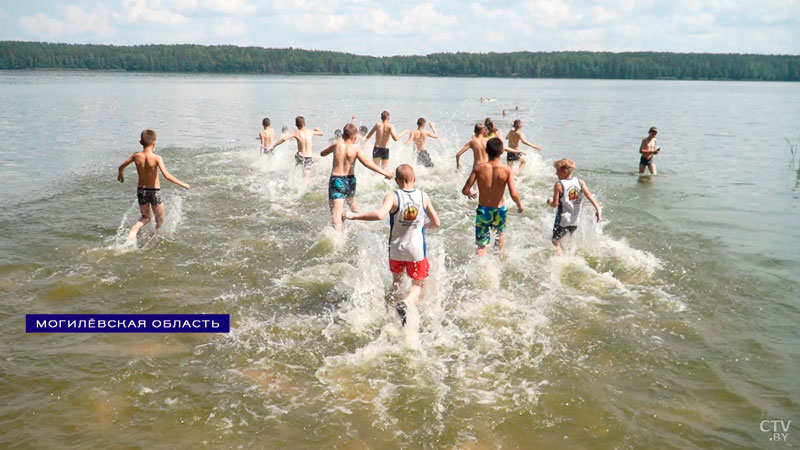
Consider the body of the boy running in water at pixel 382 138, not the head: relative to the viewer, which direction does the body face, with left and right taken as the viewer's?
facing away from the viewer

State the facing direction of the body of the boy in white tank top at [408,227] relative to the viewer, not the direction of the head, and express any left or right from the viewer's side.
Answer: facing away from the viewer

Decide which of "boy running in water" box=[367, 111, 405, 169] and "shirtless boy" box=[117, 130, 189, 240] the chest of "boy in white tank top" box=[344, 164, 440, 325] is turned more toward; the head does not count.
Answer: the boy running in water

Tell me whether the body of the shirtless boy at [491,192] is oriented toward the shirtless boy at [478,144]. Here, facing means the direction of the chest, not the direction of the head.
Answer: yes

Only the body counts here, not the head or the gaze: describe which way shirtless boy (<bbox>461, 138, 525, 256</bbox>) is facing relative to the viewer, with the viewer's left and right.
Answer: facing away from the viewer

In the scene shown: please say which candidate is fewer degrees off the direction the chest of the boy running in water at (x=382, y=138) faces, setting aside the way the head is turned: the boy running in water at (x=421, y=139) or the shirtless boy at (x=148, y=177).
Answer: the boy running in water

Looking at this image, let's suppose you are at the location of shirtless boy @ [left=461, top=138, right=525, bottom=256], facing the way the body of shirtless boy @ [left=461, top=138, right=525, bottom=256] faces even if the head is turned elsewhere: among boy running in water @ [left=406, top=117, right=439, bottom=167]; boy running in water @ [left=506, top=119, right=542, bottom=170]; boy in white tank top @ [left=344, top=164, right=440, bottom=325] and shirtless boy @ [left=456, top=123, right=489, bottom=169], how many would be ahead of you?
3

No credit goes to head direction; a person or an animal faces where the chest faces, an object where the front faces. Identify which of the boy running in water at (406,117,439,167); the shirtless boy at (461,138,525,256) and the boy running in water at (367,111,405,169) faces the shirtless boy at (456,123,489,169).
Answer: the shirtless boy at (461,138,525,256)

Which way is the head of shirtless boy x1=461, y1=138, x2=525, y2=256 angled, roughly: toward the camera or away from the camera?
away from the camera

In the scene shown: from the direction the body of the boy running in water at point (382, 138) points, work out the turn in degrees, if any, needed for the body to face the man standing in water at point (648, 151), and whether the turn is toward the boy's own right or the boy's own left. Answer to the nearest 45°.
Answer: approximately 90° to the boy's own right

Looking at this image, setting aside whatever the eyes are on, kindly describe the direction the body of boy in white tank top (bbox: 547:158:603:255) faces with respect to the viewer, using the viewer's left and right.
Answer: facing away from the viewer and to the left of the viewer

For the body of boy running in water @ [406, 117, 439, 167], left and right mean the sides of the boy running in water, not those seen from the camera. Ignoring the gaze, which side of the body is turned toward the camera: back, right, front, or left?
back

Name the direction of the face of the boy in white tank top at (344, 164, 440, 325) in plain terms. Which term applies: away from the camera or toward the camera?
away from the camera

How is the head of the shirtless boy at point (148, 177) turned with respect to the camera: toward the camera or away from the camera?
away from the camera

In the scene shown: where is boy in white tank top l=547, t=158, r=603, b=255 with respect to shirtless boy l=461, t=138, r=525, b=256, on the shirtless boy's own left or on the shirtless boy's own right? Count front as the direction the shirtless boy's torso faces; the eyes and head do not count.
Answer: on the shirtless boy's own right
